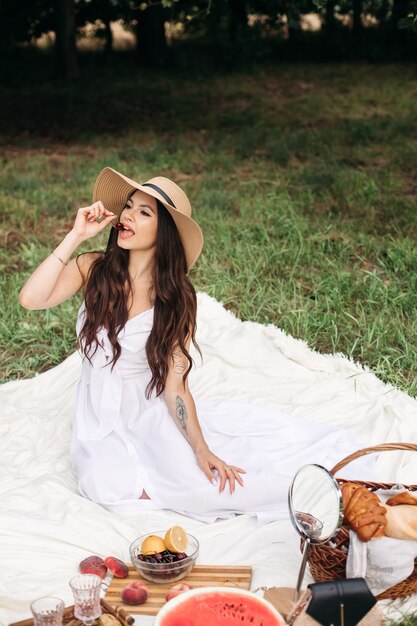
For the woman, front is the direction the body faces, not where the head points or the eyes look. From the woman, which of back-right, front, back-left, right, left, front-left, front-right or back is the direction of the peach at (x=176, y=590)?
front-left

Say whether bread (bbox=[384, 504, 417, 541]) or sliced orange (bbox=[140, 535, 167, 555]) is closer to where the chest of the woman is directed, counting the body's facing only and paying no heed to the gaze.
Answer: the sliced orange

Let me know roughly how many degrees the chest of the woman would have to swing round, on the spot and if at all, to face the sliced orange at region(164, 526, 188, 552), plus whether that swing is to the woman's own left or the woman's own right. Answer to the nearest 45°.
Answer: approximately 45° to the woman's own left

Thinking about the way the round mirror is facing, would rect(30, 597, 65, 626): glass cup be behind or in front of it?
in front

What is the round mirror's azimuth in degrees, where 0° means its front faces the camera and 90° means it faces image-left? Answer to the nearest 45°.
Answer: approximately 45°

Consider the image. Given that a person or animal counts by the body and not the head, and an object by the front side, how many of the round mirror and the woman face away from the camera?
0

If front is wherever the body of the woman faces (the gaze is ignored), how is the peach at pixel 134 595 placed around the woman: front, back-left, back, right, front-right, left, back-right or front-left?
front-left

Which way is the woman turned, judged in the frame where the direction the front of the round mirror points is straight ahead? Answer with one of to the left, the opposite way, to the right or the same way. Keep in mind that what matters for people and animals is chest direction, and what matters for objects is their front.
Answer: the same way

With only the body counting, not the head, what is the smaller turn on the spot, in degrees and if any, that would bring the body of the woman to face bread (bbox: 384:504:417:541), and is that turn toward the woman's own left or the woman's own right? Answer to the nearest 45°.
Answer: approximately 90° to the woman's own left

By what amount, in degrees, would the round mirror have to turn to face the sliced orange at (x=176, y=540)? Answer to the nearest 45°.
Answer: approximately 45° to its right
